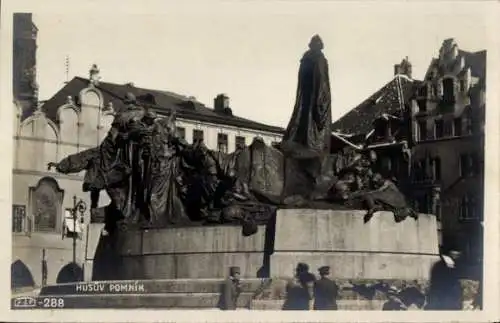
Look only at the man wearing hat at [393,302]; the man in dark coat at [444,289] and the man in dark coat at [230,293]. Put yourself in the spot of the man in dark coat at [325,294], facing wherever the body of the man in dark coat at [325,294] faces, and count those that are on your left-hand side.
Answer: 1

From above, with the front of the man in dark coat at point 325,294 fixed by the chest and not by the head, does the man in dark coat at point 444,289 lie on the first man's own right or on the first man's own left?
on the first man's own right

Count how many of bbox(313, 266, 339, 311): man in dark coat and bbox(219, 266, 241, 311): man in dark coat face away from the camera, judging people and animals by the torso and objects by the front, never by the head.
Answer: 1

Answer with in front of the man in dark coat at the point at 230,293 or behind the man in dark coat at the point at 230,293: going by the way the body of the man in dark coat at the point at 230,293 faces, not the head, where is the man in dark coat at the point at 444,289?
in front

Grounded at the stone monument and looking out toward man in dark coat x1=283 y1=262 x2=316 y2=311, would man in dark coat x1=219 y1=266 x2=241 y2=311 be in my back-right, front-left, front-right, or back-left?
front-right

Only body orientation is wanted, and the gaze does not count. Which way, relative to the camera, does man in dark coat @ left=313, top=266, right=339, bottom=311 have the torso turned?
away from the camera
